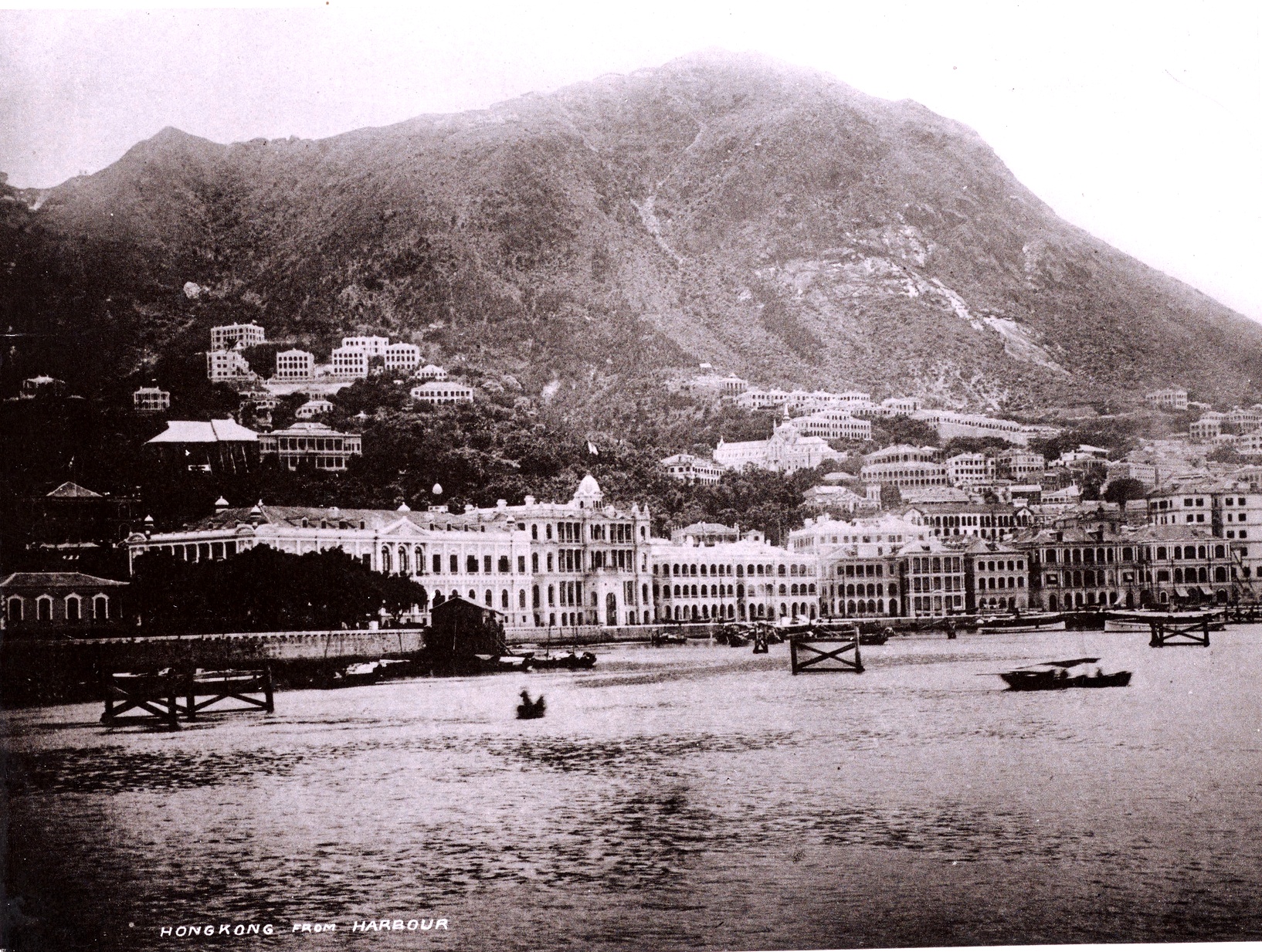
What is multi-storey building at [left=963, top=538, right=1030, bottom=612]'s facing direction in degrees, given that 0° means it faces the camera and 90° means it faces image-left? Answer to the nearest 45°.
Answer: approximately 0°

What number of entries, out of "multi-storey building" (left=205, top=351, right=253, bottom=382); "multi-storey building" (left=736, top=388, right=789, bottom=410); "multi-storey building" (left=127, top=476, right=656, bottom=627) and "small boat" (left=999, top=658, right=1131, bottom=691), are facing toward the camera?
3

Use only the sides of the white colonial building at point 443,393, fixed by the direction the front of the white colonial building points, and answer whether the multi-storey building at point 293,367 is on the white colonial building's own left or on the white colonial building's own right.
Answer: on the white colonial building's own right

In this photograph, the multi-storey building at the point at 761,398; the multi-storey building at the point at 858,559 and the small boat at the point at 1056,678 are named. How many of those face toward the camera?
2

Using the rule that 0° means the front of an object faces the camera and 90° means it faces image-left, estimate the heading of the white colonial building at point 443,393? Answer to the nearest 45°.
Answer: approximately 0°
